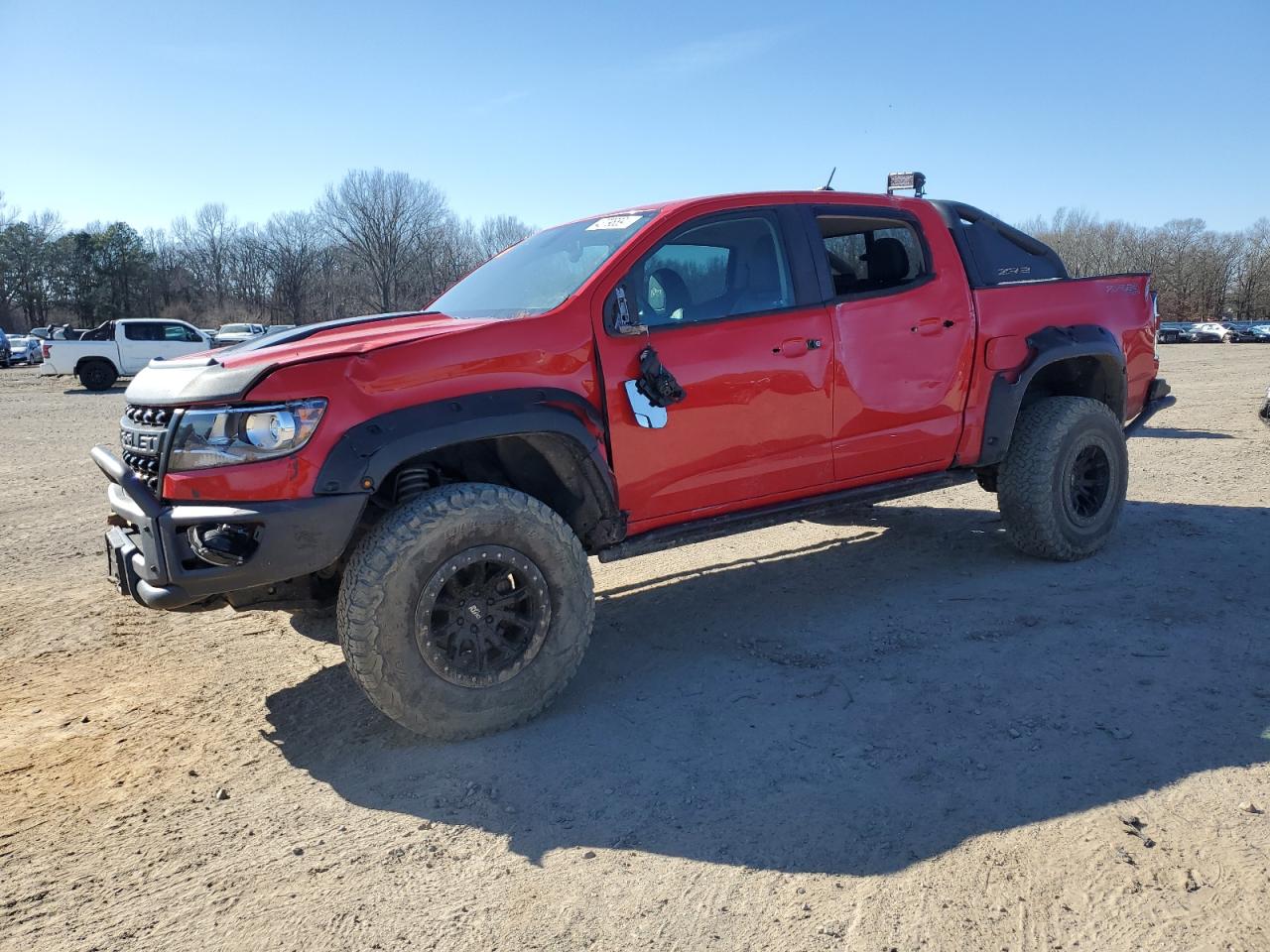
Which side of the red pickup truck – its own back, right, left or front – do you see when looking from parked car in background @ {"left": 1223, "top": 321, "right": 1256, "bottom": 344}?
back

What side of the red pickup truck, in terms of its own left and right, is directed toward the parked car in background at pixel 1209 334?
back

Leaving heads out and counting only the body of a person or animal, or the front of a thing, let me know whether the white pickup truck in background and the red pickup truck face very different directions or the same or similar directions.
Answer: very different directions

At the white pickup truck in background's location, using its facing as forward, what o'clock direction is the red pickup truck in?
The red pickup truck is roughly at 3 o'clock from the white pickup truck in background.

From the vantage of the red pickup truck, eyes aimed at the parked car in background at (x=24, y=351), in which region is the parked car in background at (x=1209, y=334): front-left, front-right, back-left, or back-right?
front-right

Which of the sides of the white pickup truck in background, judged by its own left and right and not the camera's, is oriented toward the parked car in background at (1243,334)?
front

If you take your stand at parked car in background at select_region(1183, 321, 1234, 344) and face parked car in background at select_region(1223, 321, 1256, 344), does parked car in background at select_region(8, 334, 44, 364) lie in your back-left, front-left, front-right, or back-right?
back-right

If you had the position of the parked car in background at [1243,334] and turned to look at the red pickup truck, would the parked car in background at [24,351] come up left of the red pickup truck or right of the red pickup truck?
right

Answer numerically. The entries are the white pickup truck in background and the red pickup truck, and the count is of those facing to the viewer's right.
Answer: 1

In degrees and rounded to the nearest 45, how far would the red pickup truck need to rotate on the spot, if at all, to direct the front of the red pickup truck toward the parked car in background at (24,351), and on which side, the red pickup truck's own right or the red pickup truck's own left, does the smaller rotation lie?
approximately 90° to the red pickup truck's own right

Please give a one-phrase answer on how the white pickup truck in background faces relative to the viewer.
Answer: facing to the right of the viewer

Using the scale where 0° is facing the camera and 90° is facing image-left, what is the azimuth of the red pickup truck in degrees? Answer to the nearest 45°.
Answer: approximately 45°

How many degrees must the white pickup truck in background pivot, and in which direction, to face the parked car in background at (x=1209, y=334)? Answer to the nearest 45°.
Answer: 0° — it already faces it
